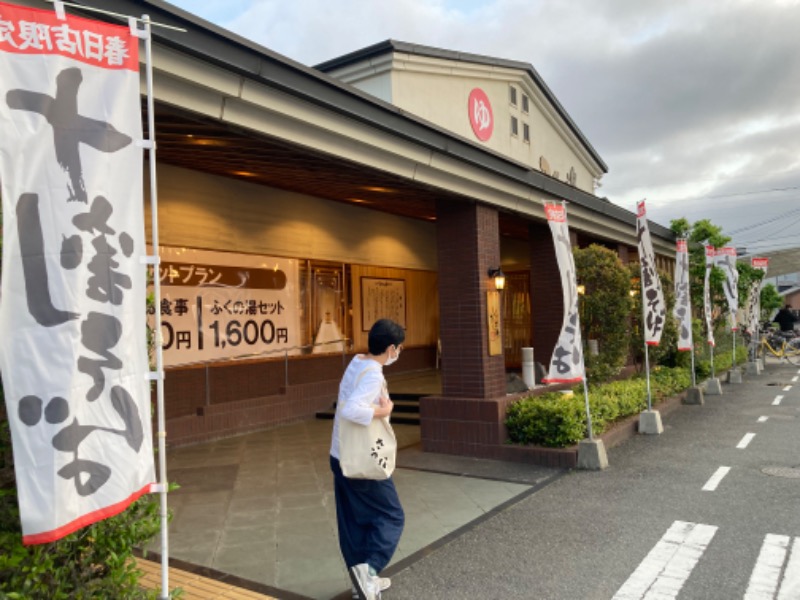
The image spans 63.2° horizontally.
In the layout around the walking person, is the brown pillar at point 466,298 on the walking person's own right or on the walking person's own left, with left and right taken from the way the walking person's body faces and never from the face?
on the walking person's own left

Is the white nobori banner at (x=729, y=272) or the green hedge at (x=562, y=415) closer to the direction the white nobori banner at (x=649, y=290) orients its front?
the green hedge

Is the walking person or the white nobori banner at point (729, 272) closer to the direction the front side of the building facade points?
the walking person

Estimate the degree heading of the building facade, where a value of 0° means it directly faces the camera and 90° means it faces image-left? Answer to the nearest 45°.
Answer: approximately 315°

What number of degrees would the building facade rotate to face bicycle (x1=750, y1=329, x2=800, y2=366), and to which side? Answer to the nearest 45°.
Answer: approximately 90° to its left

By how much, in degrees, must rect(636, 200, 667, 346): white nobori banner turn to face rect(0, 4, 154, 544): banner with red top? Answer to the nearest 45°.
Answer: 0° — it already faces it
